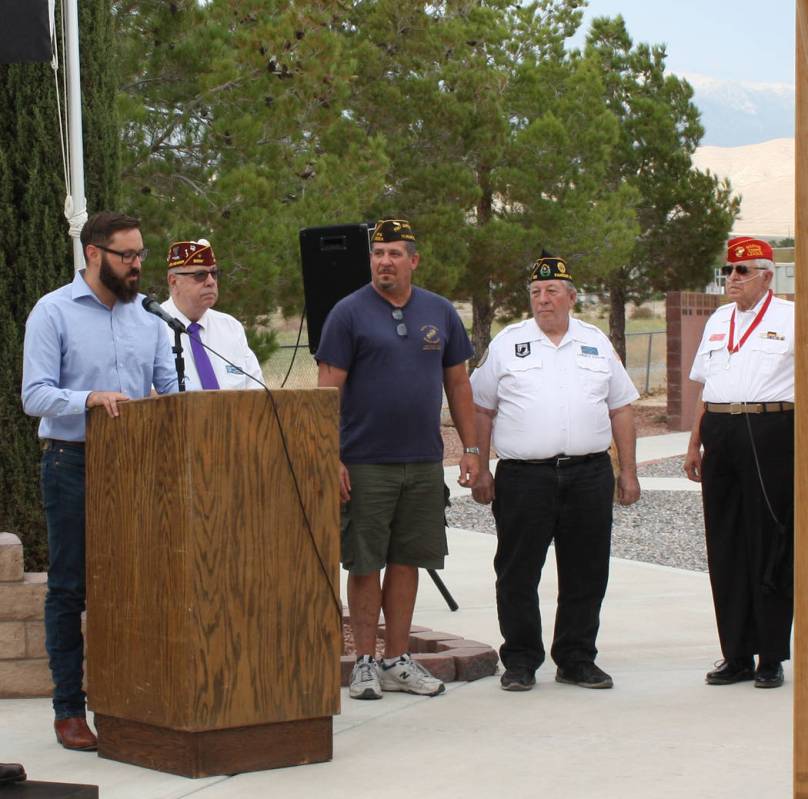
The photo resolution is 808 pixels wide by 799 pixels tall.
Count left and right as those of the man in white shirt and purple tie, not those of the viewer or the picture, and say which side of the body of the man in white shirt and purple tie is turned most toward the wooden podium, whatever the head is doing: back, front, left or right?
front

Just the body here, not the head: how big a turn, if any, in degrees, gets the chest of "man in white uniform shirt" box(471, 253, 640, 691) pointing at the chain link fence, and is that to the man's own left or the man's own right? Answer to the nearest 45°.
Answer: approximately 180°

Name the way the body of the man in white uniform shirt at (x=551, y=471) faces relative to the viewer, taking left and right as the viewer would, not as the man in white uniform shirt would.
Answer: facing the viewer

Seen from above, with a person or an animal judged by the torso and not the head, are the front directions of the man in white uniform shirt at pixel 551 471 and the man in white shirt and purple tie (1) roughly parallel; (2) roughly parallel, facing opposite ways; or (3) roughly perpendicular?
roughly parallel

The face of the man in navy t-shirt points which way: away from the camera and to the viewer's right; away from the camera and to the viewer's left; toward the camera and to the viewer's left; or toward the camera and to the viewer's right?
toward the camera and to the viewer's left

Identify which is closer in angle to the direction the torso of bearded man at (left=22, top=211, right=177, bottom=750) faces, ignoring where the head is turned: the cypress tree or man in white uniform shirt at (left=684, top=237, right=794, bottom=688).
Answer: the man in white uniform shirt

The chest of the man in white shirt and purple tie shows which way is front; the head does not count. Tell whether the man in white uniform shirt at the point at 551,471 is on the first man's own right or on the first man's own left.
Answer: on the first man's own left

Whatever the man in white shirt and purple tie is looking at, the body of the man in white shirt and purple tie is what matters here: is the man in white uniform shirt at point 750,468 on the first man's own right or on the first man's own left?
on the first man's own left

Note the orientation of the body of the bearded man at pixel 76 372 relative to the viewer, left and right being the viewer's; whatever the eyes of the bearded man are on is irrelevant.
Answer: facing the viewer and to the right of the viewer

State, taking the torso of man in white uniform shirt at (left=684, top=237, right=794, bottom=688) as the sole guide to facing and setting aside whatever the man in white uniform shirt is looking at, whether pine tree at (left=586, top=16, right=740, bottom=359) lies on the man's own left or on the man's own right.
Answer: on the man's own right

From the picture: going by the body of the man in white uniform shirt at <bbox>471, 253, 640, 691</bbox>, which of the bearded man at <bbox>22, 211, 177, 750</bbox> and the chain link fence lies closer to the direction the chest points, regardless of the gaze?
the bearded man

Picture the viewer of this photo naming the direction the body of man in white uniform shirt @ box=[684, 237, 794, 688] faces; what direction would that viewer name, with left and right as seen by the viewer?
facing the viewer and to the left of the viewer

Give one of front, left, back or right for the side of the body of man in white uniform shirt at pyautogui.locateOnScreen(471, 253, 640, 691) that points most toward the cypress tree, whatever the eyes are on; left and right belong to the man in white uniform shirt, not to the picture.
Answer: right

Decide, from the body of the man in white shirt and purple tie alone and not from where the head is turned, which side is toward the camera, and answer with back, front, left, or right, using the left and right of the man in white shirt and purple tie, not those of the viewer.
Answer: front

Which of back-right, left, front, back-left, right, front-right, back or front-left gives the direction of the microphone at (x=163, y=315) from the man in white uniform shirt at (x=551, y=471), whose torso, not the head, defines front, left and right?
front-right

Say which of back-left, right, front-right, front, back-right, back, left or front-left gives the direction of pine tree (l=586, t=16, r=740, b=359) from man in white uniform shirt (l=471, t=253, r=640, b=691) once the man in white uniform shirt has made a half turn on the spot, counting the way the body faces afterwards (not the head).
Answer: front
